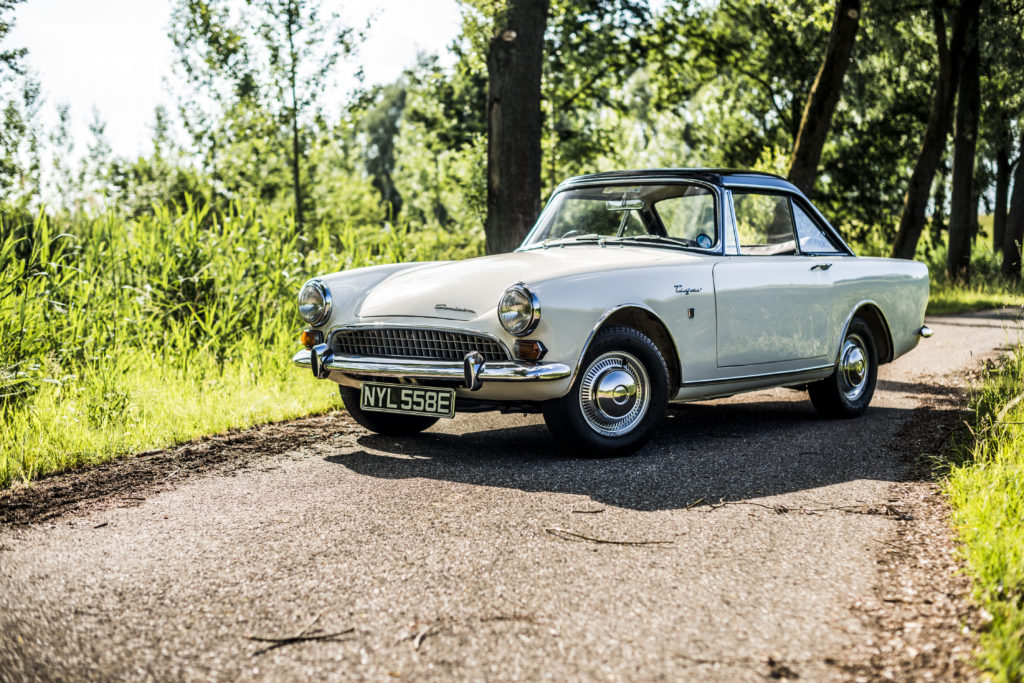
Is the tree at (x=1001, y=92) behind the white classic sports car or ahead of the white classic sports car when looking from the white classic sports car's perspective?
behind

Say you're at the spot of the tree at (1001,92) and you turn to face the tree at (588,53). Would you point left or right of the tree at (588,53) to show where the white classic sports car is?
left

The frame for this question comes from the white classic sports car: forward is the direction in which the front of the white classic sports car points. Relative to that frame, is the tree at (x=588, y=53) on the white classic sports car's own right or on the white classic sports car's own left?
on the white classic sports car's own right

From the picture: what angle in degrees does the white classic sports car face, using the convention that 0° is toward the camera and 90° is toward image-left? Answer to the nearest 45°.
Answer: approximately 45°
